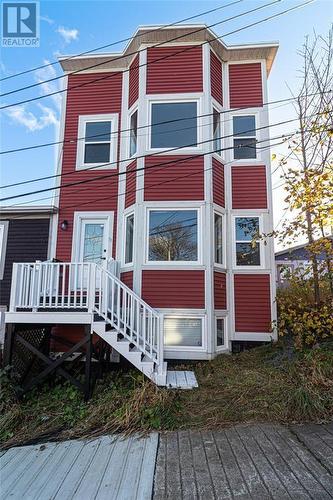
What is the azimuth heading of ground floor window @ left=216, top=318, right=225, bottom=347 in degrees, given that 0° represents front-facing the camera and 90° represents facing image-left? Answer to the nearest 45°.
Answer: approximately 315°

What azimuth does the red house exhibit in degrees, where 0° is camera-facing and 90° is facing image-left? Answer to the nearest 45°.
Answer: approximately 0°
